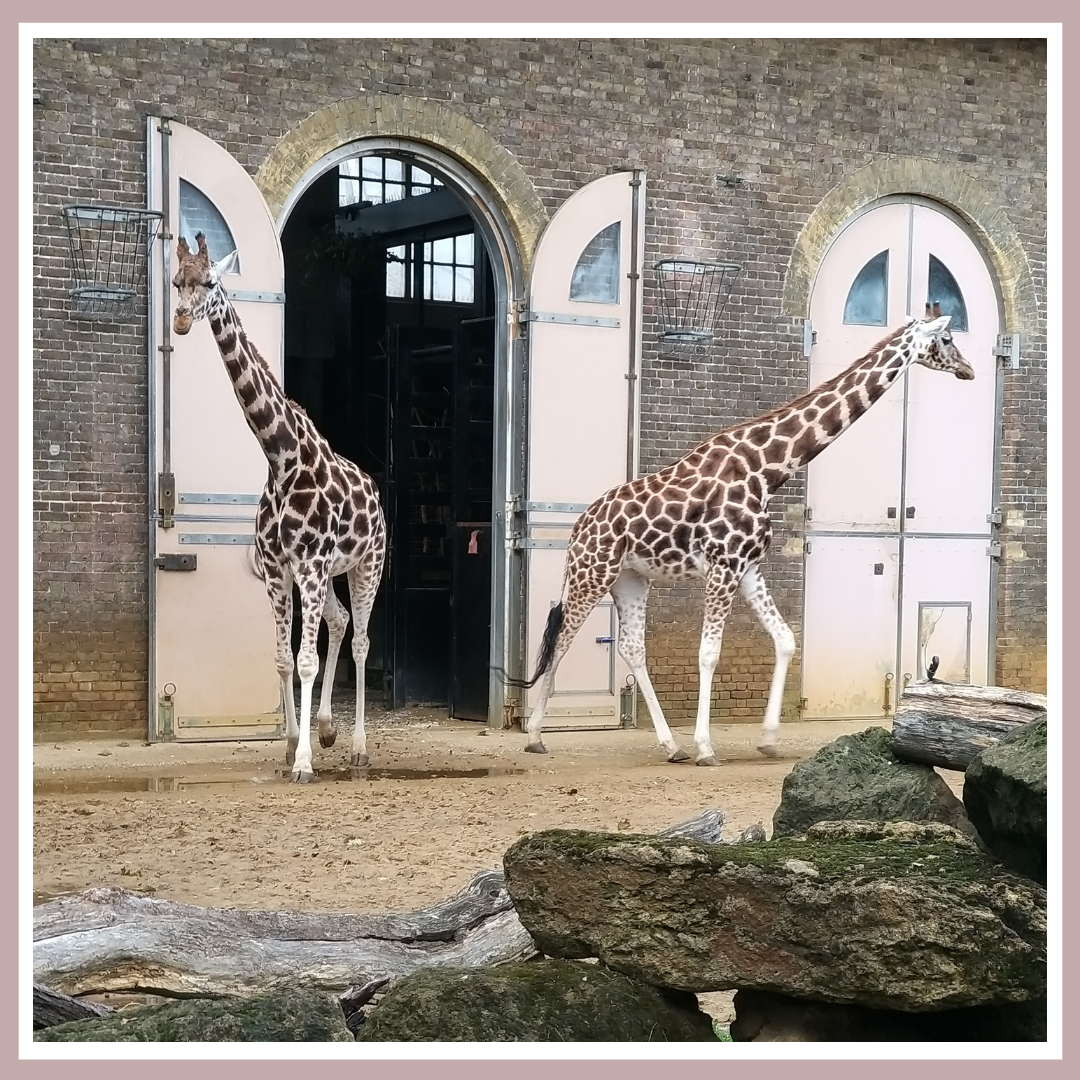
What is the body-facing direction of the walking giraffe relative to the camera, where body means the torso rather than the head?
to the viewer's right

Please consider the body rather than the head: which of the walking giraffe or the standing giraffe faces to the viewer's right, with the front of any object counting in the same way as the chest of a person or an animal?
the walking giraffe

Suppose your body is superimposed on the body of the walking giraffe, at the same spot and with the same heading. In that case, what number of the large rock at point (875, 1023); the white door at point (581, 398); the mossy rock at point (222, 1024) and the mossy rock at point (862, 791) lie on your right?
3

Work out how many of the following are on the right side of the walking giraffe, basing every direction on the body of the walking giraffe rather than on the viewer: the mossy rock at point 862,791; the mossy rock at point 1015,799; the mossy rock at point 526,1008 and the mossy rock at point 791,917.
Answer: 4

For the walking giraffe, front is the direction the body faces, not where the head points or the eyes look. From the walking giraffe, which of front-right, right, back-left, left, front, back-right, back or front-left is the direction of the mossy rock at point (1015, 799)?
right

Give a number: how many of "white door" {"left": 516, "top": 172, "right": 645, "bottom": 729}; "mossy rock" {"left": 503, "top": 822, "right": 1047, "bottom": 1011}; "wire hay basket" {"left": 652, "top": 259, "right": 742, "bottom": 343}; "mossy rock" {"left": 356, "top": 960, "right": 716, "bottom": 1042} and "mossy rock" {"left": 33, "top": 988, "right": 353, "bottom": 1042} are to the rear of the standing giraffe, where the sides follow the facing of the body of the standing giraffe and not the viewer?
2

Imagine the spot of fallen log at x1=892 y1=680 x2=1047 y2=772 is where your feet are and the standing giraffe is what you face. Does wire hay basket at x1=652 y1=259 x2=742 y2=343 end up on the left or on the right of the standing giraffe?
right

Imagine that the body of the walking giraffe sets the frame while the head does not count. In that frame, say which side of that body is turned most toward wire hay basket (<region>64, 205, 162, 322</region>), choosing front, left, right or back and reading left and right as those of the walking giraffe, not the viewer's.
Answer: back

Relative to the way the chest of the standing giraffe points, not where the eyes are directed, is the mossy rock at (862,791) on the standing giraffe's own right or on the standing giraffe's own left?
on the standing giraffe's own left

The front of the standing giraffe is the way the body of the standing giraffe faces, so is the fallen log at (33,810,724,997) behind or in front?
in front

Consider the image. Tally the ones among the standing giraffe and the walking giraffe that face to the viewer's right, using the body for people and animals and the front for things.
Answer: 1

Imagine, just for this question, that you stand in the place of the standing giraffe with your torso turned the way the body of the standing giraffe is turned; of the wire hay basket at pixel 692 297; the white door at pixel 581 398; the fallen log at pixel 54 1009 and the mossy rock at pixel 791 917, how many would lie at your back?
2

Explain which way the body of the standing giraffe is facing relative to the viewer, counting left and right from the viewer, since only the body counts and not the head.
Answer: facing the viewer and to the left of the viewer

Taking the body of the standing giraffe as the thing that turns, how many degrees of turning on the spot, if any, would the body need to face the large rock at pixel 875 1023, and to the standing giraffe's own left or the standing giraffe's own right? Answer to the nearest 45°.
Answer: approximately 45° to the standing giraffe's own left

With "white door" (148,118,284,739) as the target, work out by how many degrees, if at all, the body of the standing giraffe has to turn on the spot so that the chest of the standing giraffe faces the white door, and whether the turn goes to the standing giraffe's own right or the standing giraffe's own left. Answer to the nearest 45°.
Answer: approximately 90° to the standing giraffe's own right
